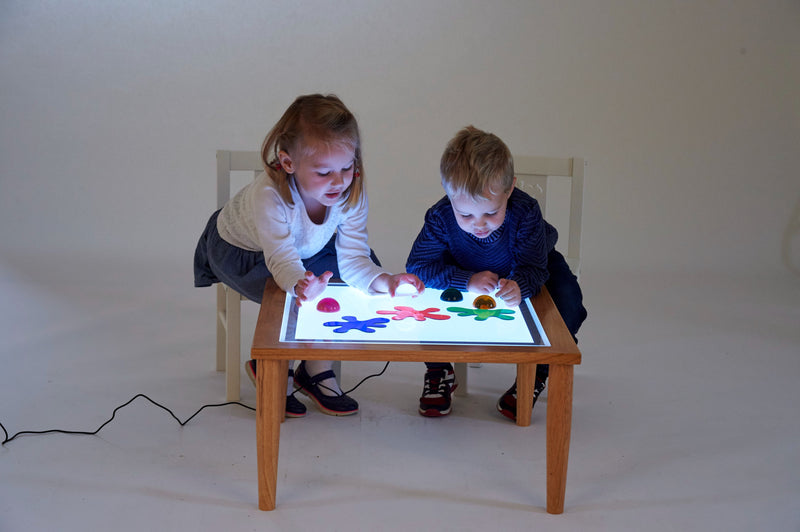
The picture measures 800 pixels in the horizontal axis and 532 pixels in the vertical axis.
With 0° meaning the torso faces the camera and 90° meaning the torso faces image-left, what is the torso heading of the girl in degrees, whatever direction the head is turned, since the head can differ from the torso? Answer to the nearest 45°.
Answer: approximately 315°

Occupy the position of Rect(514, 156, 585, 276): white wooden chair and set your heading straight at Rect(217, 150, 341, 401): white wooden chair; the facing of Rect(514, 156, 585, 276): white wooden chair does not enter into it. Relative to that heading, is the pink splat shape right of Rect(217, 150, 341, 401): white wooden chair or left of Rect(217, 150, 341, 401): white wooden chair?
left

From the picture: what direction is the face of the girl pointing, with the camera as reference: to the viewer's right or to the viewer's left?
to the viewer's right

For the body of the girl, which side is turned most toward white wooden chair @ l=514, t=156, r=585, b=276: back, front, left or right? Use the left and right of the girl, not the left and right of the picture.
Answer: left

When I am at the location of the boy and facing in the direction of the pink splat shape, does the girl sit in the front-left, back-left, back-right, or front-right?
front-right

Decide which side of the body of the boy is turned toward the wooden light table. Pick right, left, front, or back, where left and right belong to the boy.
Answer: front

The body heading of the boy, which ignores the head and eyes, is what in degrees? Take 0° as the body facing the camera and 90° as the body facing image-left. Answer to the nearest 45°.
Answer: approximately 0°

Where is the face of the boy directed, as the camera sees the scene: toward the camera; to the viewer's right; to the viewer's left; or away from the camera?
toward the camera

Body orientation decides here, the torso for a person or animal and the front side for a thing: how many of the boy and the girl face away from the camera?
0
